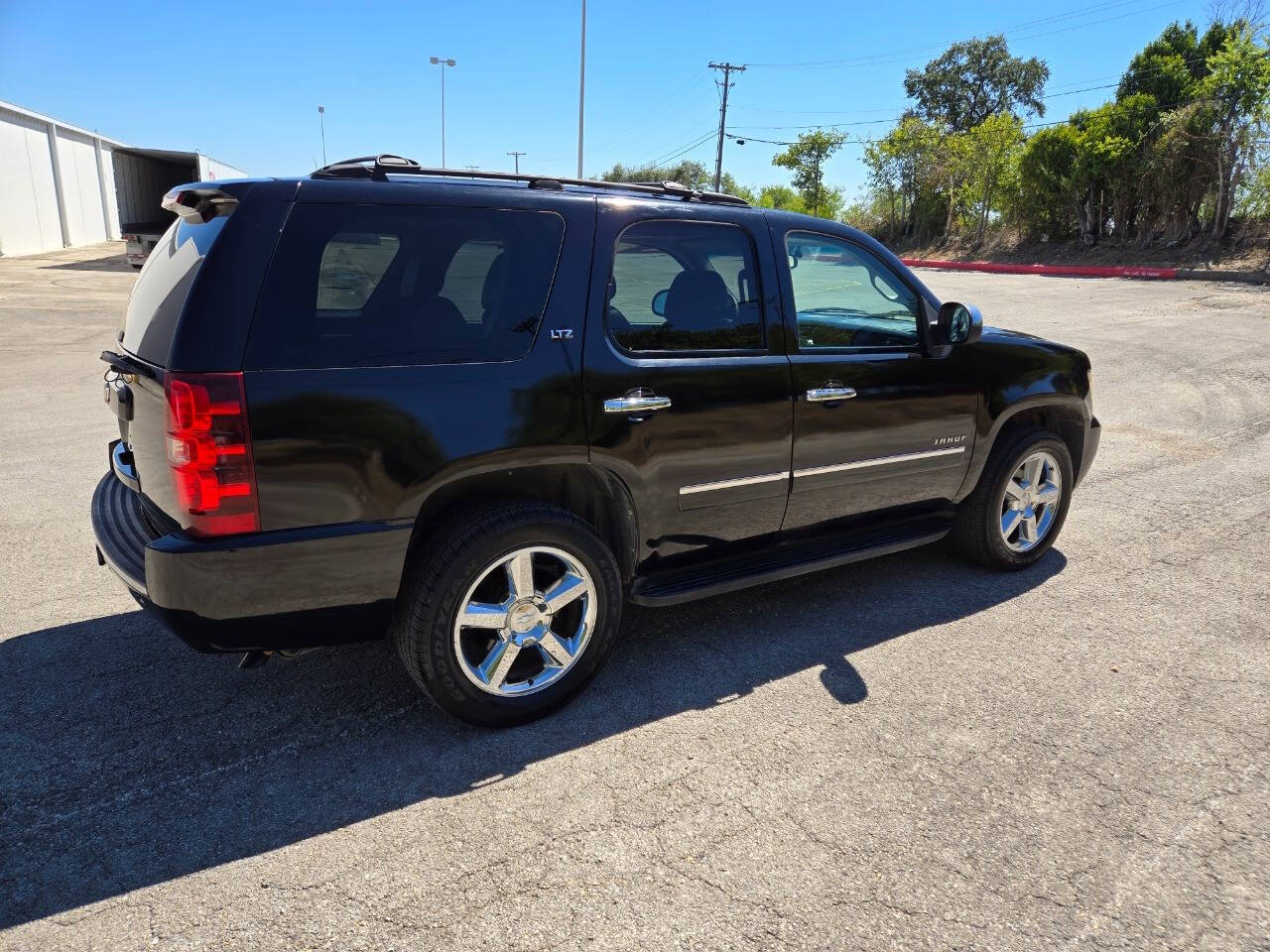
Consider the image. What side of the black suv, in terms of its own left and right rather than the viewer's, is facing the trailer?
left

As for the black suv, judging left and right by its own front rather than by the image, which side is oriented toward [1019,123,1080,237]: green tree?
front

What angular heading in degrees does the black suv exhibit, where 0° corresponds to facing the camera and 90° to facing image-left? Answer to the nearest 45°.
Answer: approximately 225°

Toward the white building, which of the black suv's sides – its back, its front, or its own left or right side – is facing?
left

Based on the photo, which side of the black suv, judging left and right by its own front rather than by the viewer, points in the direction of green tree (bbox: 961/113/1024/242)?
front

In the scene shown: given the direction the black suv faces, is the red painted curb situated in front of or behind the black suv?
in front
